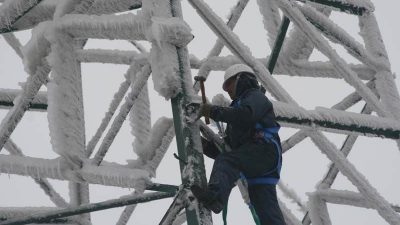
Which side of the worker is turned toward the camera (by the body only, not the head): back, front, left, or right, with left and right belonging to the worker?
left
